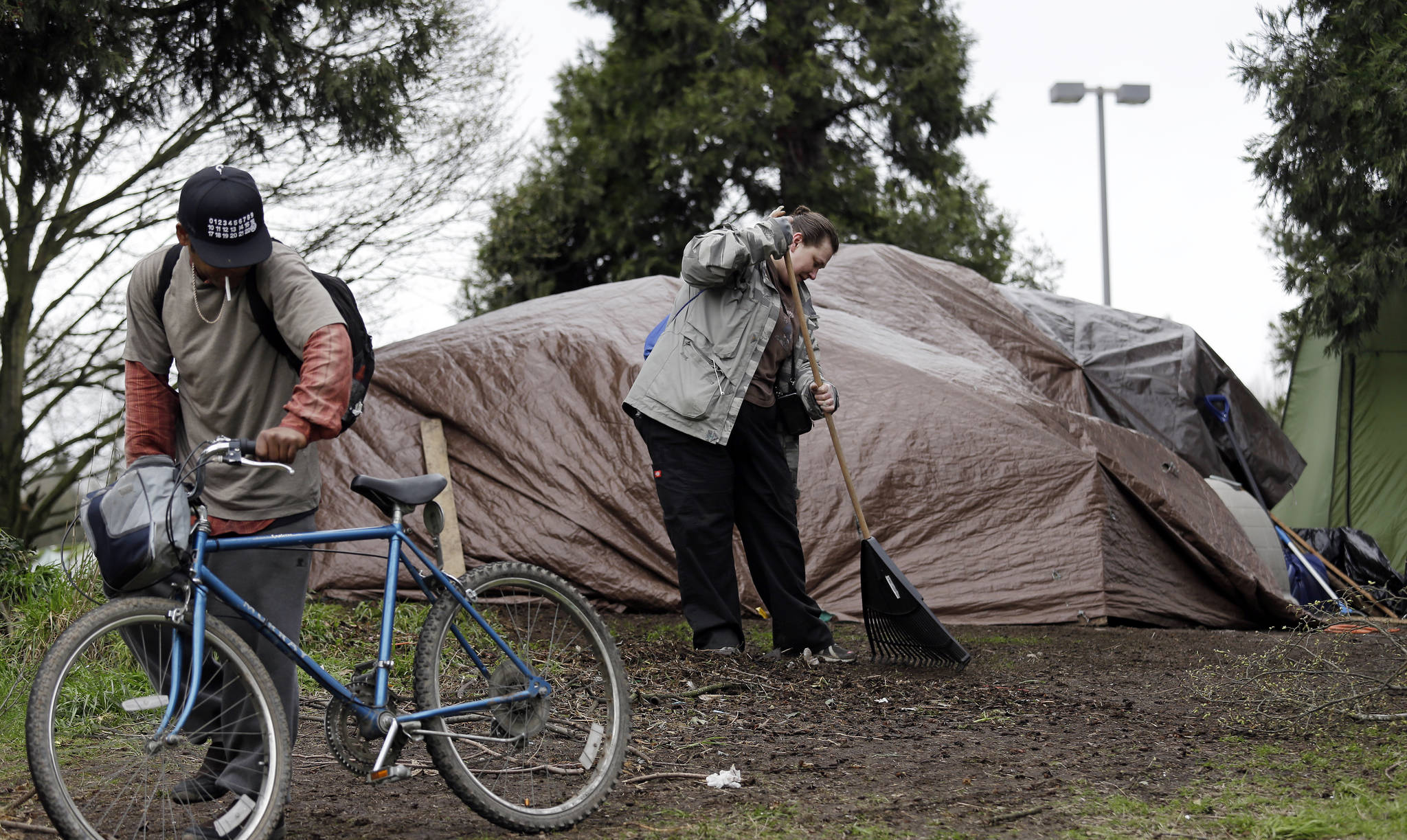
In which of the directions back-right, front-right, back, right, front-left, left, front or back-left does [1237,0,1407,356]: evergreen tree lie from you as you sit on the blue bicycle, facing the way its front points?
back

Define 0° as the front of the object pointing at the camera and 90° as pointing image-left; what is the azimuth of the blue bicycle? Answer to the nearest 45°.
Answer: approximately 45°

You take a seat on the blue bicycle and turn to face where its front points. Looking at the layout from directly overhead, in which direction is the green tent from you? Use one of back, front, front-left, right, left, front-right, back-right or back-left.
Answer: back

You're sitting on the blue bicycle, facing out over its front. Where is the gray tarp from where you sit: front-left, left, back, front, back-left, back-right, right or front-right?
back

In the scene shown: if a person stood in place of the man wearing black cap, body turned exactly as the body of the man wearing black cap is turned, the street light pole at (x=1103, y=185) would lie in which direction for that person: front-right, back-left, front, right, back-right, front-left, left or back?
back-left

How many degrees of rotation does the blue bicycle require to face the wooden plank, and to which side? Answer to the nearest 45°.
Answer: approximately 135° to its right

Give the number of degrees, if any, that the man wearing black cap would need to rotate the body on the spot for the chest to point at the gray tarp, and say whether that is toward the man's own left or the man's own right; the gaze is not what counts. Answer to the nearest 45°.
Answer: approximately 135° to the man's own left

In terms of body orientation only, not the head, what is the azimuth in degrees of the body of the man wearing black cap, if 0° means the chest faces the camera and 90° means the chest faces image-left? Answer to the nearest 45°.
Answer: approximately 0°
